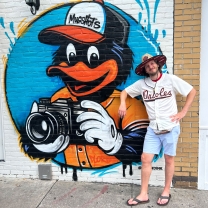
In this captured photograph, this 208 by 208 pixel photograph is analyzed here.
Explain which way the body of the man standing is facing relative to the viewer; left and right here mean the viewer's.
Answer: facing the viewer
